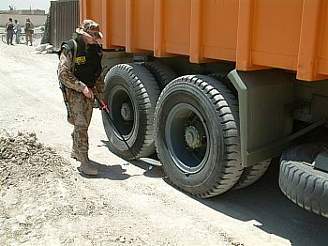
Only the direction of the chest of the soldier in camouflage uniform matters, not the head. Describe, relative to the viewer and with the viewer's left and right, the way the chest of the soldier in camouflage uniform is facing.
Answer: facing the viewer and to the right of the viewer

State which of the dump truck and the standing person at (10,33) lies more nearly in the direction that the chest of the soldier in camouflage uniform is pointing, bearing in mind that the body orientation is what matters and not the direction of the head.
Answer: the dump truck

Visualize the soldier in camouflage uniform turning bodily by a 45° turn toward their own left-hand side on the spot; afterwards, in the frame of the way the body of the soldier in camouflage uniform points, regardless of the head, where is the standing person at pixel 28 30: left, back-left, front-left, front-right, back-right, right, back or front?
left

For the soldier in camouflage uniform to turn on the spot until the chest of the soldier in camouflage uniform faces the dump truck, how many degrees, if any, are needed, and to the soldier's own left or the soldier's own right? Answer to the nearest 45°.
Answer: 0° — they already face it

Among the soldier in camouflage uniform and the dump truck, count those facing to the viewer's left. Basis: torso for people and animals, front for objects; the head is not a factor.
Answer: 0

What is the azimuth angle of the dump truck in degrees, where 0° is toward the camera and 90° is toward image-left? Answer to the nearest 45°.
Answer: approximately 315°

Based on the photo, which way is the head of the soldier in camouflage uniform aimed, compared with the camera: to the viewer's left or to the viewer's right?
to the viewer's right

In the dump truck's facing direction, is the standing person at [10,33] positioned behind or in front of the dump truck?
behind

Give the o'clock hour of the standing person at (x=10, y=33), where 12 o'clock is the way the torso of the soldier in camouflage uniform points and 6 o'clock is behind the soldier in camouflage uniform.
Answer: The standing person is roughly at 7 o'clock from the soldier in camouflage uniform.
